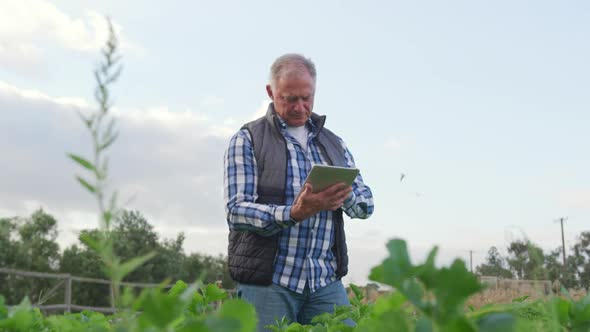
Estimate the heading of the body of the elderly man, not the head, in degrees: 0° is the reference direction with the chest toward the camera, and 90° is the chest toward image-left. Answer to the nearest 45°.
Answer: approximately 315°

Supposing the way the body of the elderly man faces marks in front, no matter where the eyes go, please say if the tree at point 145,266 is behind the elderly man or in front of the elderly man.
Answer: behind

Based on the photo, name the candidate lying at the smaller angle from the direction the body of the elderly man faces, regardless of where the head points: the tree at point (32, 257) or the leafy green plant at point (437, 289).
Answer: the leafy green plant

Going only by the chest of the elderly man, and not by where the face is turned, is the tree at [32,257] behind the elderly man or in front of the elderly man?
behind

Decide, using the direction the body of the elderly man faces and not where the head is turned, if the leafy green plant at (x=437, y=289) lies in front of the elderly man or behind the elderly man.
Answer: in front
